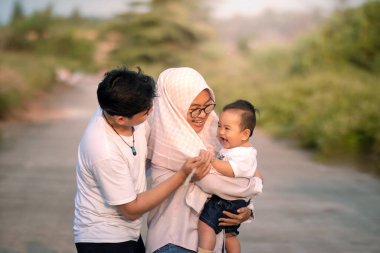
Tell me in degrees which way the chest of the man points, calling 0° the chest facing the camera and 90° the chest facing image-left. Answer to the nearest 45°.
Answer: approximately 270°

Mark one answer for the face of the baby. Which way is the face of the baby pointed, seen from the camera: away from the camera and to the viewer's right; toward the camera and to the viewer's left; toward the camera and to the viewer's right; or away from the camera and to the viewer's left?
toward the camera and to the viewer's left

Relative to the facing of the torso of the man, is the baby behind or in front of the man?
in front

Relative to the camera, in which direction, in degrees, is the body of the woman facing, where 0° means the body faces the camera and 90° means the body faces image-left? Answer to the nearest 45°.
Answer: approximately 315°

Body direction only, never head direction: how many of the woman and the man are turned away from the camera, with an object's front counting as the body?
0
